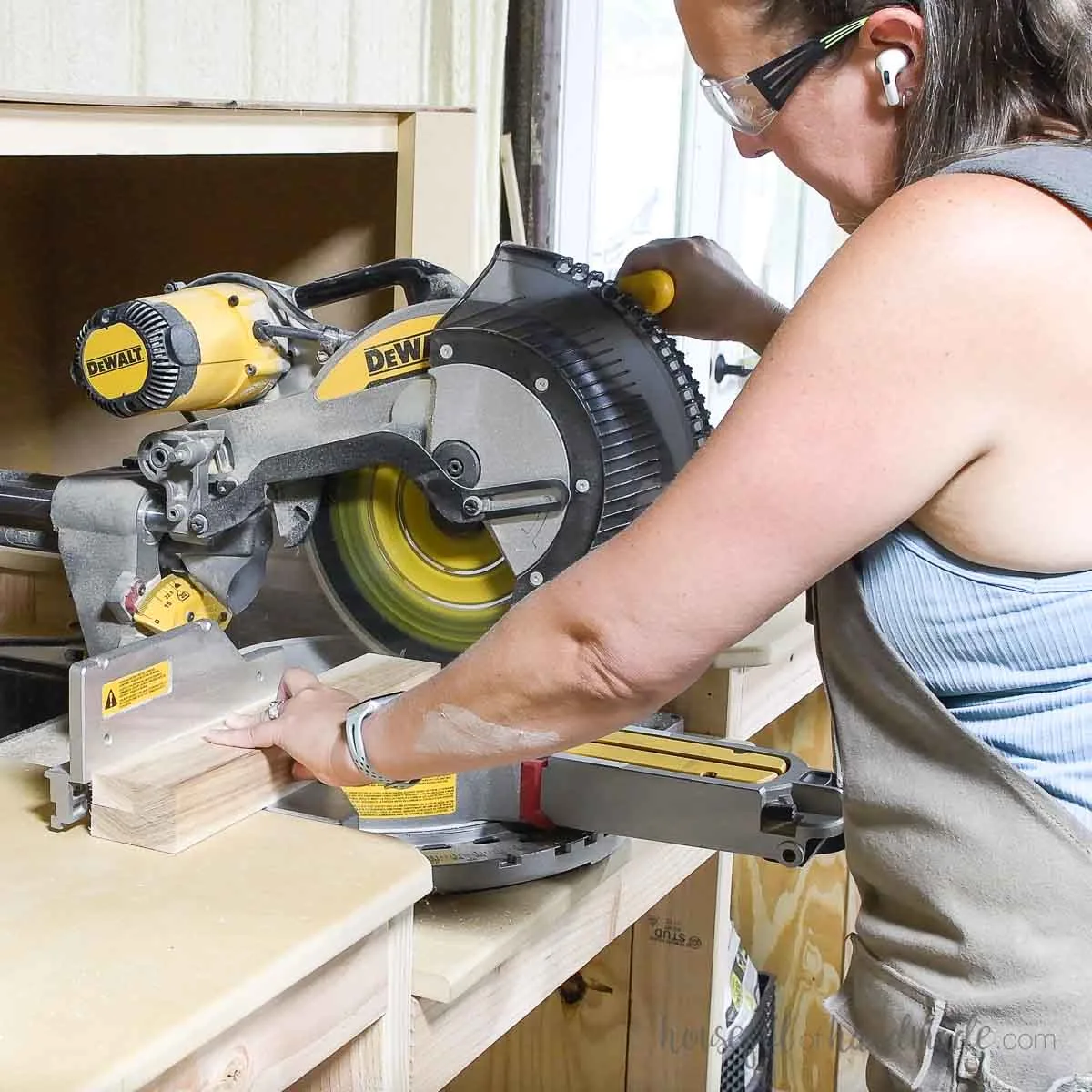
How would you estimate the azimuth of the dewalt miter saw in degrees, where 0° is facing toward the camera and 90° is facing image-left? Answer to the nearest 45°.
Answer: approximately 315°

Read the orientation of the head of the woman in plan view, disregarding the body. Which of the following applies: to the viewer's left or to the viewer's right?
to the viewer's left

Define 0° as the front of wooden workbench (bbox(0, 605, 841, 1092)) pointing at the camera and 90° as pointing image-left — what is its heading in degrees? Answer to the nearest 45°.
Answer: approximately 315°

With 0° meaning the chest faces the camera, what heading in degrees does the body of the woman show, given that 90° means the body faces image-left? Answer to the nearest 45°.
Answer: approximately 90°

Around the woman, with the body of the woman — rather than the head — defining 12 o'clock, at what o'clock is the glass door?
The glass door is roughly at 3 o'clock from the woman.
